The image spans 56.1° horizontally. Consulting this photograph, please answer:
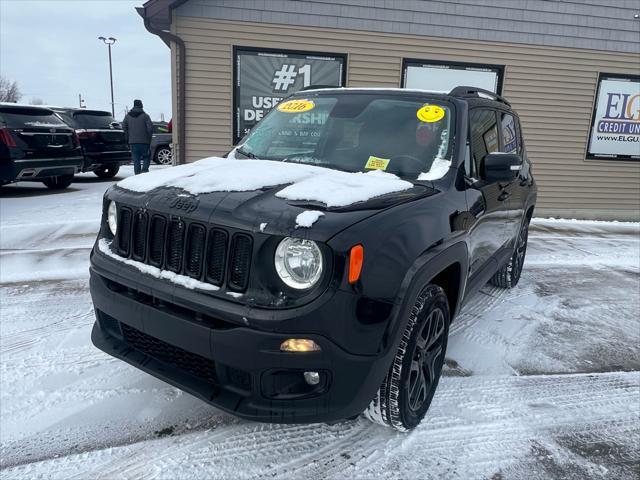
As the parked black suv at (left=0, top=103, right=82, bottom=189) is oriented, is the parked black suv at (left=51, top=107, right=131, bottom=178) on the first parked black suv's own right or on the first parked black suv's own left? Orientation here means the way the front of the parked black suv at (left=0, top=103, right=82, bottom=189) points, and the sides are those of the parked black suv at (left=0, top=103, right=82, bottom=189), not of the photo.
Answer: on the first parked black suv's own right

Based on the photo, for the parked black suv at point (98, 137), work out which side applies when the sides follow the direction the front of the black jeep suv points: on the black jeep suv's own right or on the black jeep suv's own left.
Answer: on the black jeep suv's own right

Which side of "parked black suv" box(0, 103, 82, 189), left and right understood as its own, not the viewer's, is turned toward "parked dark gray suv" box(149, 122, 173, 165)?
right

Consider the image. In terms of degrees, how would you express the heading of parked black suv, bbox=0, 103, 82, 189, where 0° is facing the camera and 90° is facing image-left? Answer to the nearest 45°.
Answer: approximately 135°

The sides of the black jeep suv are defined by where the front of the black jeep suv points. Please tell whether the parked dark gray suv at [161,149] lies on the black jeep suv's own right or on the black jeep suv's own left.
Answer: on the black jeep suv's own right

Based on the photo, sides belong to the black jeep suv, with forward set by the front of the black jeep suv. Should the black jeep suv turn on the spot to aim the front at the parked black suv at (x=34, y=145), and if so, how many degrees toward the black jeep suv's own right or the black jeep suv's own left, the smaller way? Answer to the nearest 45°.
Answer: approximately 90° to the black jeep suv's own right

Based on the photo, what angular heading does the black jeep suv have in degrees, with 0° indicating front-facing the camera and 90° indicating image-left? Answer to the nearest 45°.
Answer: approximately 45°
